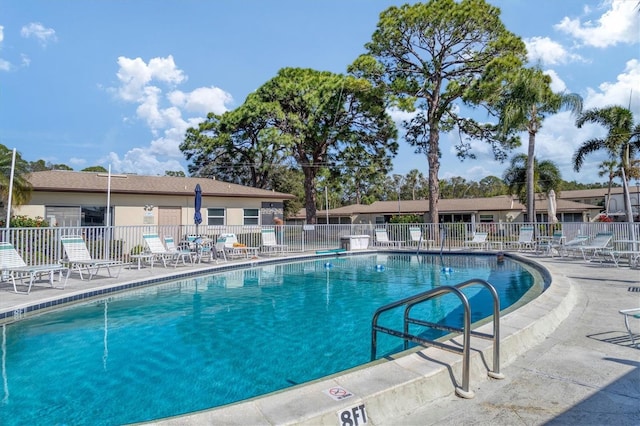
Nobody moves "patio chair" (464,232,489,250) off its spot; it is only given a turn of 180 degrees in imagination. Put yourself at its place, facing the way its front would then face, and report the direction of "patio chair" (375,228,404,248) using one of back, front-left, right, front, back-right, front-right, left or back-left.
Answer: back-left

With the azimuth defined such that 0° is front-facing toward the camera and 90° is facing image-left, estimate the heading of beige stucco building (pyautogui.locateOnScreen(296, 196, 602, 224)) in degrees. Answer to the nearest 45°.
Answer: approximately 0°

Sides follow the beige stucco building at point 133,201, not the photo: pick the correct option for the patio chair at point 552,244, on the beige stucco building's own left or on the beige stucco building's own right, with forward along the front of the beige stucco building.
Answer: on the beige stucco building's own left

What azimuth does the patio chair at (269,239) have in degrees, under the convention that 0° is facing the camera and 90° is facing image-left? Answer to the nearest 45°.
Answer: approximately 315°

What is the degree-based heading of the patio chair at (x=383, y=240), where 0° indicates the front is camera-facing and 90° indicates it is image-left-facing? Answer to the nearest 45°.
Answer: approximately 315°

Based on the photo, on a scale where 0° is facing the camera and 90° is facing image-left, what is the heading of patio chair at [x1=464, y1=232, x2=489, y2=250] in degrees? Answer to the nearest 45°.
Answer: approximately 45°

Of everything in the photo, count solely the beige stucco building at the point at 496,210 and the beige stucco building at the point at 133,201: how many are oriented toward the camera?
2

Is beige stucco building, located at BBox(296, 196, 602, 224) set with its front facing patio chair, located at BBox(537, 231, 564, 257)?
yes
